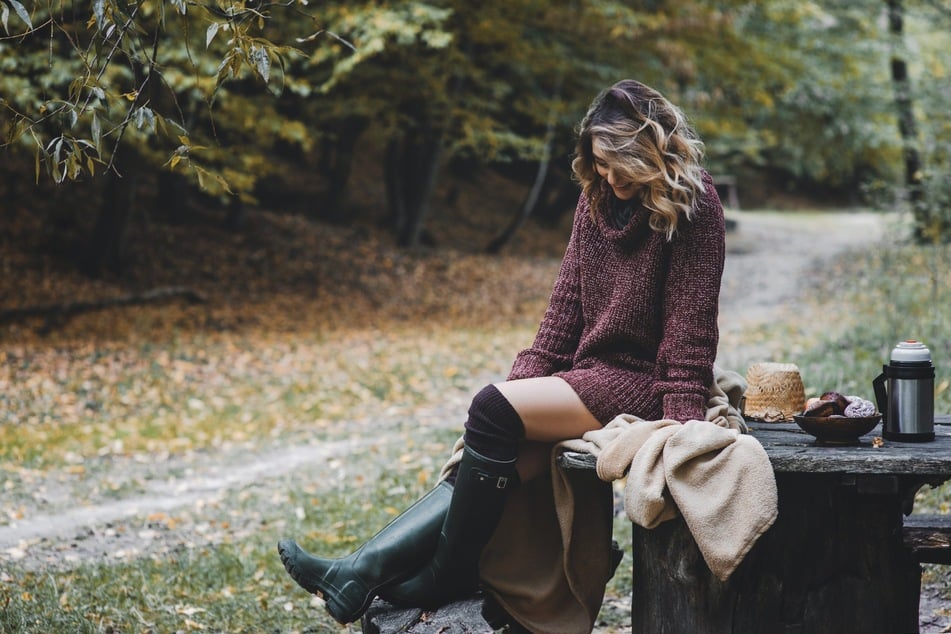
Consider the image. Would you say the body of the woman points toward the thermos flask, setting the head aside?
no

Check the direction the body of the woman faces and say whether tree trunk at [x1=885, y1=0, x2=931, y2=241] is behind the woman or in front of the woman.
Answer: behind

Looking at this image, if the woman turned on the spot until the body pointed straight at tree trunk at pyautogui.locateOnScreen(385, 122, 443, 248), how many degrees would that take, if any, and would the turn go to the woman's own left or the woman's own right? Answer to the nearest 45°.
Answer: approximately 135° to the woman's own right

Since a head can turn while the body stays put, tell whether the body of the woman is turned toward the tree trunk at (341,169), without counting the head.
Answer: no

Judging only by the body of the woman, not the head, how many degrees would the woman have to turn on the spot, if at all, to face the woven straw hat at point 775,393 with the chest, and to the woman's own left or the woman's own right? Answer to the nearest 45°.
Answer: approximately 135° to the woman's own left

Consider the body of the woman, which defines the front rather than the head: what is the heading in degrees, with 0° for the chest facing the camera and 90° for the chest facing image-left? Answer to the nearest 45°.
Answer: approximately 45°

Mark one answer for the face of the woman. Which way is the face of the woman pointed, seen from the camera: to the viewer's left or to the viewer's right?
to the viewer's left
